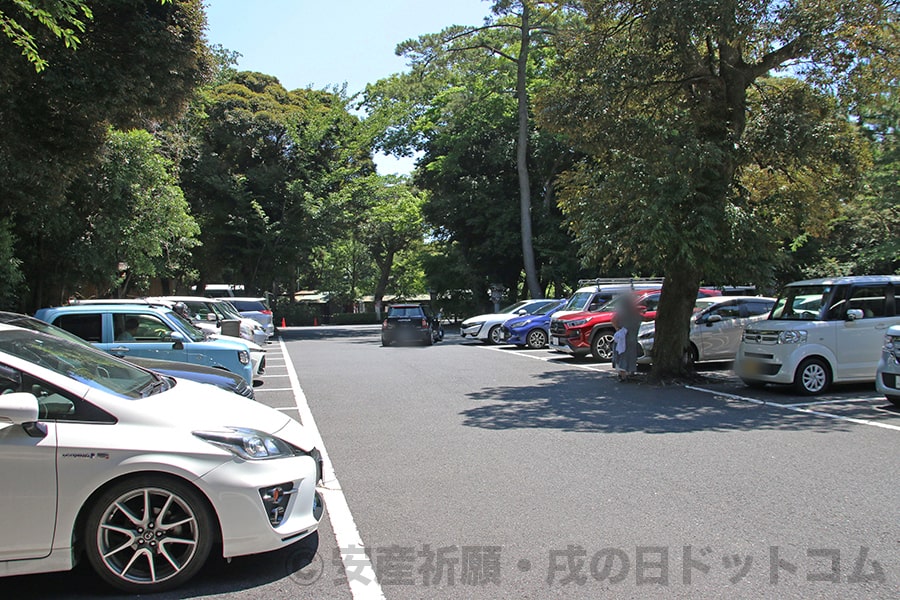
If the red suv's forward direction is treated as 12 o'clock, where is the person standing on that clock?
The person standing is roughly at 10 o'clock from the red suv.

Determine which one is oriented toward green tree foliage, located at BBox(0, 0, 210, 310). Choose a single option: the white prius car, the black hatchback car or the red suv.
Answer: the red suv

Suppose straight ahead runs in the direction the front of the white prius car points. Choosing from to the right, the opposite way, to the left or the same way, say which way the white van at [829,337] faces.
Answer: the opposite way

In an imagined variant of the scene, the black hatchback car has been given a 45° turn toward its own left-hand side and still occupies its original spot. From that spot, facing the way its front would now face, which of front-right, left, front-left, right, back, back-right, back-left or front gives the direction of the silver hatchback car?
back-right

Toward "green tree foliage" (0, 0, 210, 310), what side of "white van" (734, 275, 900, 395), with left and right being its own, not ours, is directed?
front

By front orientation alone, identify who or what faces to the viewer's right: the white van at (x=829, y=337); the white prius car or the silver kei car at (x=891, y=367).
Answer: the white prius car

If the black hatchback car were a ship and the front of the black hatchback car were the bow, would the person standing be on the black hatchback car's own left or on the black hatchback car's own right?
on the black hatchback car's own right

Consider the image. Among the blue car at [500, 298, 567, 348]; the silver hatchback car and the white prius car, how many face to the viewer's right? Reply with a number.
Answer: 1

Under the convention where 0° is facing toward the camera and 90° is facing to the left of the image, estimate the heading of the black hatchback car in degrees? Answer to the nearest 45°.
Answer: approximately 225°

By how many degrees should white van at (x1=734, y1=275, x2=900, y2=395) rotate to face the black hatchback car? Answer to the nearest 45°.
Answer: approximately 90° to its right

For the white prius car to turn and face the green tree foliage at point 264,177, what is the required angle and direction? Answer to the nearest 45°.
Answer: approximately 90° to its left

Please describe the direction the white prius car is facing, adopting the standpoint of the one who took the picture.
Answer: facing to the right of the viewer

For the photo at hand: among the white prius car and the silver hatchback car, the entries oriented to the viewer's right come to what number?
1
